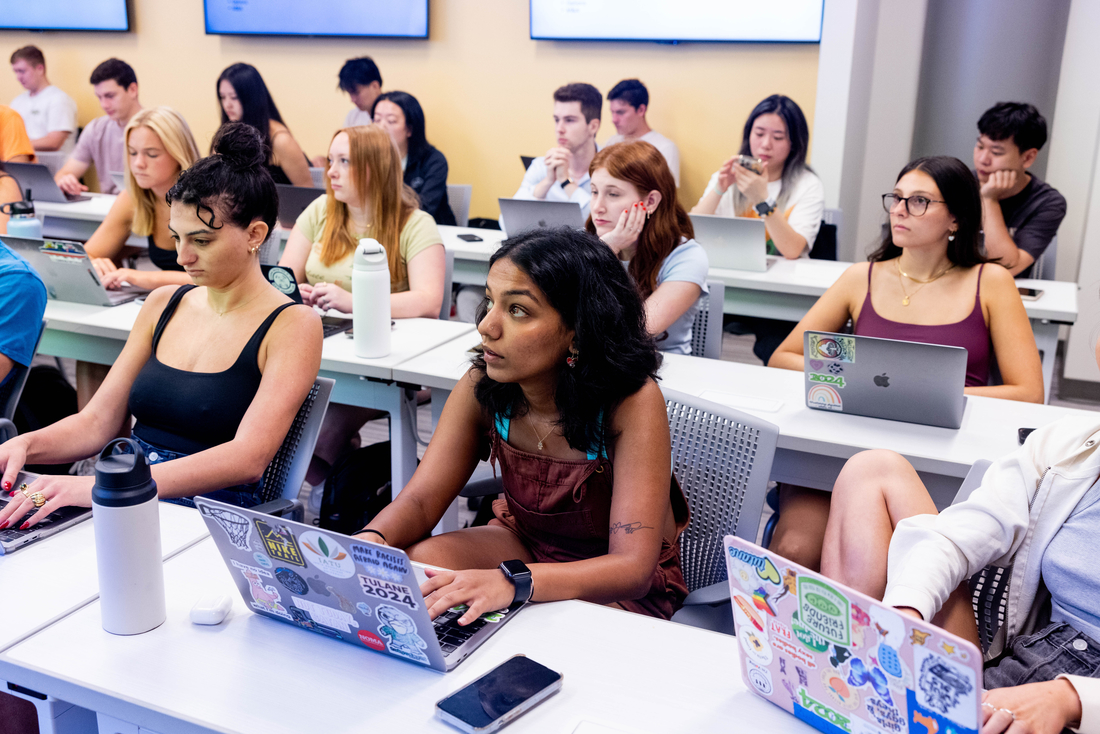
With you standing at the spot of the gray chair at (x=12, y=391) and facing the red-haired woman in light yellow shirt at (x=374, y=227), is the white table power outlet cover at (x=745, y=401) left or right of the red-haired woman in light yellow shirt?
right

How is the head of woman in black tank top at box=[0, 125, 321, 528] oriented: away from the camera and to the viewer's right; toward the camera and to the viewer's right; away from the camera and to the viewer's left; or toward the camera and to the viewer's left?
toward the camera and to the viewer's left

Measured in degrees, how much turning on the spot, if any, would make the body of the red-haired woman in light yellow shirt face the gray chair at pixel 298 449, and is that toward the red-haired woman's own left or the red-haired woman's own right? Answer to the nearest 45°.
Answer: approximately 45° to the red-haired woman's own left

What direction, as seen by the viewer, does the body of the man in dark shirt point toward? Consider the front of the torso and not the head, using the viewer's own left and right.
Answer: facing the viewer and to the left of the viewer

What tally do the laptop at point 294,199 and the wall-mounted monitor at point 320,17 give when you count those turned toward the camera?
1

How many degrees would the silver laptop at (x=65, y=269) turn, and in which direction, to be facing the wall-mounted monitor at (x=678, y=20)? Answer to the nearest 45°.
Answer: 0° — it already faces it

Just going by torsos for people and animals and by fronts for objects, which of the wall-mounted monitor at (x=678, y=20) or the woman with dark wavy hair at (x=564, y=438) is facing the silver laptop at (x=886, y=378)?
the wall-mounted monitor

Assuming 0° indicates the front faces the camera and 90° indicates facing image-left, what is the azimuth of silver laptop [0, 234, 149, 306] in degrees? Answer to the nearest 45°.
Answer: approximately 225°

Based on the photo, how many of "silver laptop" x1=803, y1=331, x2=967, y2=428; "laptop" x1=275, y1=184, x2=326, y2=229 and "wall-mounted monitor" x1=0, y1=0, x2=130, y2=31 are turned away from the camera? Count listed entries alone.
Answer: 2

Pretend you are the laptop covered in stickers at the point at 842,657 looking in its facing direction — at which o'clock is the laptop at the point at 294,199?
The laptop is roughly at 9 o'clock from the laptop covered in stickers.

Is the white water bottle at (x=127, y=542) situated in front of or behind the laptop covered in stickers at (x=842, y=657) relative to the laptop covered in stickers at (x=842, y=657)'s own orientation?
behind

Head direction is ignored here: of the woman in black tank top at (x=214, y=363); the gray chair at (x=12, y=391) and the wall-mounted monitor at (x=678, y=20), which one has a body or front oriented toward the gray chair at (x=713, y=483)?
the wall-mounted monitor

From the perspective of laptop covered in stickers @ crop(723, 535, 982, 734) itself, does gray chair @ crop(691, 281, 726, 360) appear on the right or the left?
on its left

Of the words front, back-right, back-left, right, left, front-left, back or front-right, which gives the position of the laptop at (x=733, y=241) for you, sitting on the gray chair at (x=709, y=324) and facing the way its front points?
back-right

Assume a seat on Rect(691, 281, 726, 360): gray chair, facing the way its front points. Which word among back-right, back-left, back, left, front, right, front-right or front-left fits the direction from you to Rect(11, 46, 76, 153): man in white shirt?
right

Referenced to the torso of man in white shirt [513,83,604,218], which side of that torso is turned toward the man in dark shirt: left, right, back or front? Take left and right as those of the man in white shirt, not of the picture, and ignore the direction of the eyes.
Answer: left

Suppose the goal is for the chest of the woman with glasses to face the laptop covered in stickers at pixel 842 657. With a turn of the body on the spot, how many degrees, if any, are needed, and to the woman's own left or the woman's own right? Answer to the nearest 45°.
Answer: approximately 45° to the woman's own left

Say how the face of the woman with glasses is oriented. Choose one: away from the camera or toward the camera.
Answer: toward the camera

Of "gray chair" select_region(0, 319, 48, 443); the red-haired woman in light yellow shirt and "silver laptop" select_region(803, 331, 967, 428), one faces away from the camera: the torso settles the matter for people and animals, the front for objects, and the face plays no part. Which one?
the silver laptop

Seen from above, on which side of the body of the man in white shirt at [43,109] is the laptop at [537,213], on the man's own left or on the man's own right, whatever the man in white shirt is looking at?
on the man's own left

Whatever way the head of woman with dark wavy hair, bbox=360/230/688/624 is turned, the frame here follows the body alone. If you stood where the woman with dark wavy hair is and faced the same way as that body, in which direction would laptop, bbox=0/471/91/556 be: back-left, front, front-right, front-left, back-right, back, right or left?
front-right
